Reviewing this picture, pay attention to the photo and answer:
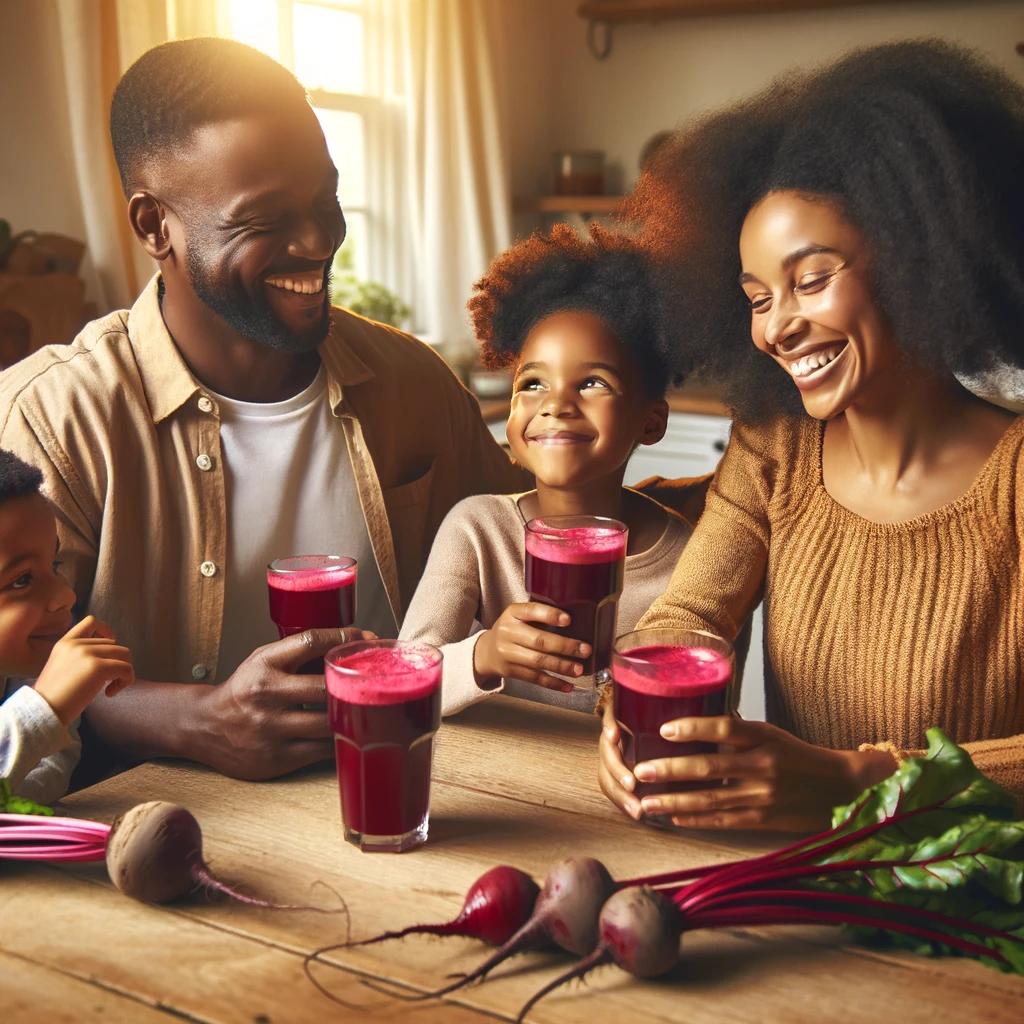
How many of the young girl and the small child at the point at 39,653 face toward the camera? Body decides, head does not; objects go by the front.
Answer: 1

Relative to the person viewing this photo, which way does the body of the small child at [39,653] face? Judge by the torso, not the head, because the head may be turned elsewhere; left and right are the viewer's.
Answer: facing to the right of the viewer

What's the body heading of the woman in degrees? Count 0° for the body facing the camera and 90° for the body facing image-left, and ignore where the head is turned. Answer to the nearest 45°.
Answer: approximately 45°
